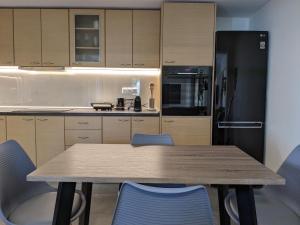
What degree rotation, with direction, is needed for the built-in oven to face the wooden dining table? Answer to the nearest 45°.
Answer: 0° — it already faces it

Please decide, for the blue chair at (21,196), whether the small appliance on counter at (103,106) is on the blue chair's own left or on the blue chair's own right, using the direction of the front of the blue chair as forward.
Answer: on the blue chair's own left

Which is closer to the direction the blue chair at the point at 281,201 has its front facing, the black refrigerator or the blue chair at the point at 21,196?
the blue chair

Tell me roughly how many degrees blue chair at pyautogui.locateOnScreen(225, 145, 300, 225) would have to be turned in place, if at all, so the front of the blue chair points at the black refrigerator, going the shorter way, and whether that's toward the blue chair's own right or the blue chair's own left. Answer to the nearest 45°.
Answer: approximately 135° to the blue chair's own right

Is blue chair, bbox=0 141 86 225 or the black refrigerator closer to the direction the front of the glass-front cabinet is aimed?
the blue chair

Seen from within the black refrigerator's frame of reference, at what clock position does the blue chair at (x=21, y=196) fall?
The blue chair is roughly at 1 o'clock from the black refrigerator.

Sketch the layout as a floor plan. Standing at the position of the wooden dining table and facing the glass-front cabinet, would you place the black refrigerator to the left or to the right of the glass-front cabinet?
right
